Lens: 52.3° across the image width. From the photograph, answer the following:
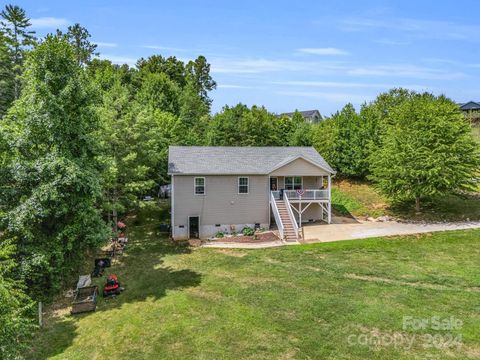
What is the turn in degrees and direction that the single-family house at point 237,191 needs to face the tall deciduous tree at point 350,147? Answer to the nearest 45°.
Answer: approximately 135° to its left

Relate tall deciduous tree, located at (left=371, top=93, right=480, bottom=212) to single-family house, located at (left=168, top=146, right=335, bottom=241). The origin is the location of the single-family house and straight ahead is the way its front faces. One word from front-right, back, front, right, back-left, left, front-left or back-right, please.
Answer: left

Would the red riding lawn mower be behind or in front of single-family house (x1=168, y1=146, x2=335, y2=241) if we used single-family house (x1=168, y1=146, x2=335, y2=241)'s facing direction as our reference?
in front

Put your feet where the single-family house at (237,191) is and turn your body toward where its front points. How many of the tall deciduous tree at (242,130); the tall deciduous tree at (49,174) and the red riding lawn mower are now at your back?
1

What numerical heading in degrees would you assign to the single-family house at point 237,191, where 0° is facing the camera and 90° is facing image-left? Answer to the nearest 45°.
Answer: approximately 0°

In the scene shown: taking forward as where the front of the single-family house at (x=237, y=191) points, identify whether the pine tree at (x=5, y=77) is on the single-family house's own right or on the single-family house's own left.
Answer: on the single-family house's own right

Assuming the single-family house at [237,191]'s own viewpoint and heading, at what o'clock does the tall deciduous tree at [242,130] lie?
The tall deciduous tree is roughly at 6 o'clock from the single-family house.

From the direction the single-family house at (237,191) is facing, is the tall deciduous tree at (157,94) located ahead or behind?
behind

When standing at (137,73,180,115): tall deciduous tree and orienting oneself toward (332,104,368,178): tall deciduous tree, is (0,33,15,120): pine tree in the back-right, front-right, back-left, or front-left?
back-right
